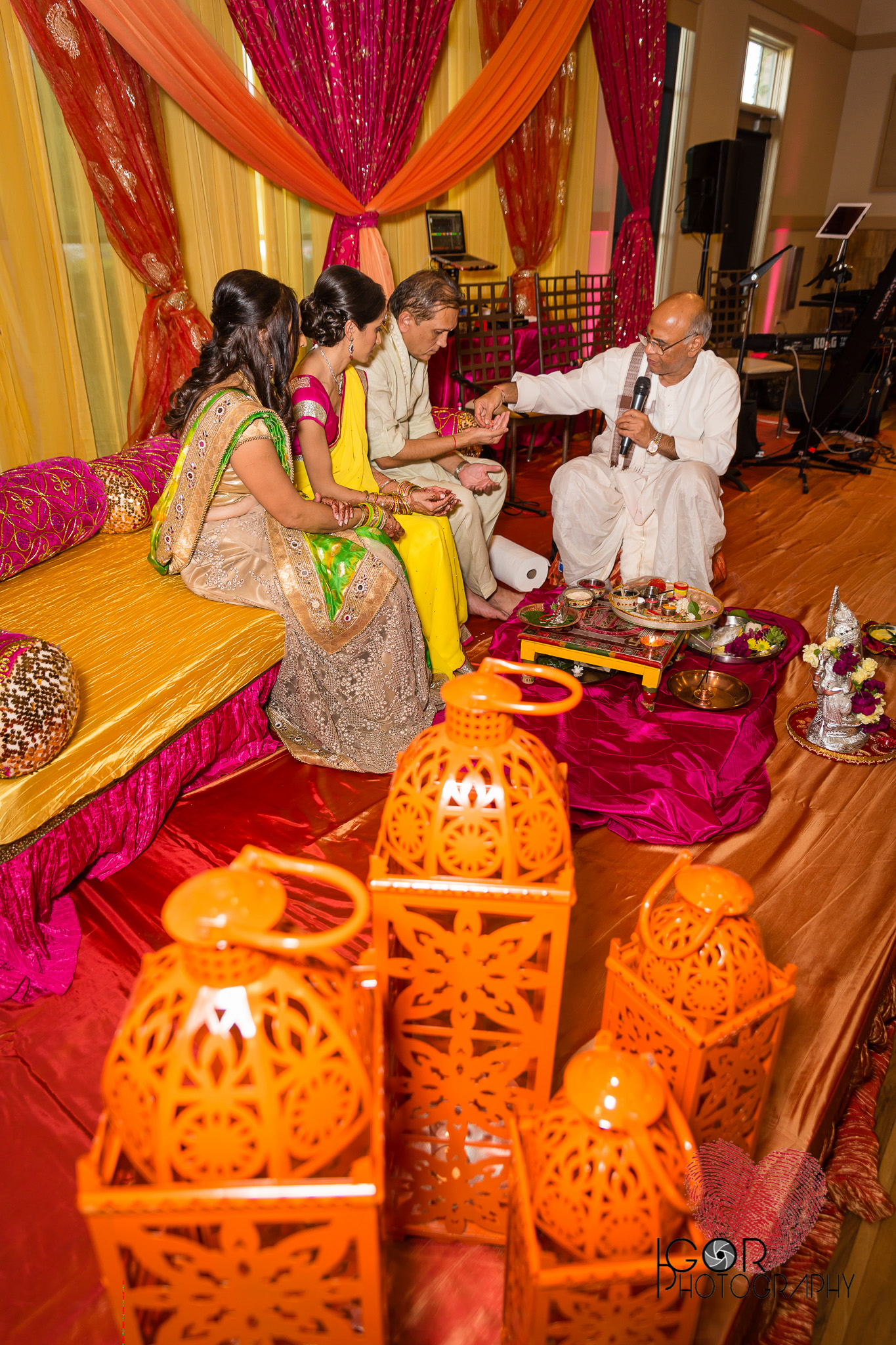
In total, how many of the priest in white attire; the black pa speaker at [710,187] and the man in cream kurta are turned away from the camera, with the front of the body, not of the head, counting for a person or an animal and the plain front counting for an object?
0

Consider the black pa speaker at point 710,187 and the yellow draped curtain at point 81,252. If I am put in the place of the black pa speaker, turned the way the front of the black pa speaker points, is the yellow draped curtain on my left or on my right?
on my right

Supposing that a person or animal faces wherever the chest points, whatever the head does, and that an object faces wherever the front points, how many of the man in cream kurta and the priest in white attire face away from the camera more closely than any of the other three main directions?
0

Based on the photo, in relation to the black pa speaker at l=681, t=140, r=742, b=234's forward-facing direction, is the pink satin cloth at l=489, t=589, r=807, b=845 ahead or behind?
ahead

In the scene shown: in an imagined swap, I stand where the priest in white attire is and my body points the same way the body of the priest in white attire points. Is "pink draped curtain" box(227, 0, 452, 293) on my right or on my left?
on my right

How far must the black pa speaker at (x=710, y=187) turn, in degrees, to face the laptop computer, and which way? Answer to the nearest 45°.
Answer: approximately 90° to its right

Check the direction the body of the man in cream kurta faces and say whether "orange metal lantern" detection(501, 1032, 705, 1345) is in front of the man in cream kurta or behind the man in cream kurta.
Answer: in front

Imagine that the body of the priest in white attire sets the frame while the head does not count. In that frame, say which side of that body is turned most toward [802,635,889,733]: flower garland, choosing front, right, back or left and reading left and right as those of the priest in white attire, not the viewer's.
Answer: left

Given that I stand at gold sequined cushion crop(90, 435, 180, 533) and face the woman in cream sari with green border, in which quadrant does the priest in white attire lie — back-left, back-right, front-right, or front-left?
front-left

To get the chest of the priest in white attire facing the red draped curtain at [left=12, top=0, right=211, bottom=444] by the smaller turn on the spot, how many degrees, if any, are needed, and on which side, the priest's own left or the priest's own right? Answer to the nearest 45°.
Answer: approximately 45° to the priest's own right

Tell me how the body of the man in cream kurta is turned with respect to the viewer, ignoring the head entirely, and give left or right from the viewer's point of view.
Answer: facing the viewer and to the right of the viewer

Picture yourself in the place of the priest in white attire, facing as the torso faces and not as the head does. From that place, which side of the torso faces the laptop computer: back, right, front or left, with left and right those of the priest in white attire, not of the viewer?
right

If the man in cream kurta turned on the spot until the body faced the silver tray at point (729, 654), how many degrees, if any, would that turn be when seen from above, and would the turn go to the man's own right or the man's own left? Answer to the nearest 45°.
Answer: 0° — they already face it

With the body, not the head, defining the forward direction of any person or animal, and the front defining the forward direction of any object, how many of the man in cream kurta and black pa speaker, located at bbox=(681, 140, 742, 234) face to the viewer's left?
0

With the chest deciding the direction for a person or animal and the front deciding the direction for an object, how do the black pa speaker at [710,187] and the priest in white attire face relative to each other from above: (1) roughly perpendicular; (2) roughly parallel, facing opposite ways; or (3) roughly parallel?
roughly perpendicular

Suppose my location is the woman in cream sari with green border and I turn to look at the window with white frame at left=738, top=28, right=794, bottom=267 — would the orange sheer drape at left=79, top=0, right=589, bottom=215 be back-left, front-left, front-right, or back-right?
front-left

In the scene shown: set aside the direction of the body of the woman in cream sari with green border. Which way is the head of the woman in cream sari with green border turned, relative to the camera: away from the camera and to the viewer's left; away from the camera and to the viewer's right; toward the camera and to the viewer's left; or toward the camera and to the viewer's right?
away from the camera and to the viewer's right
